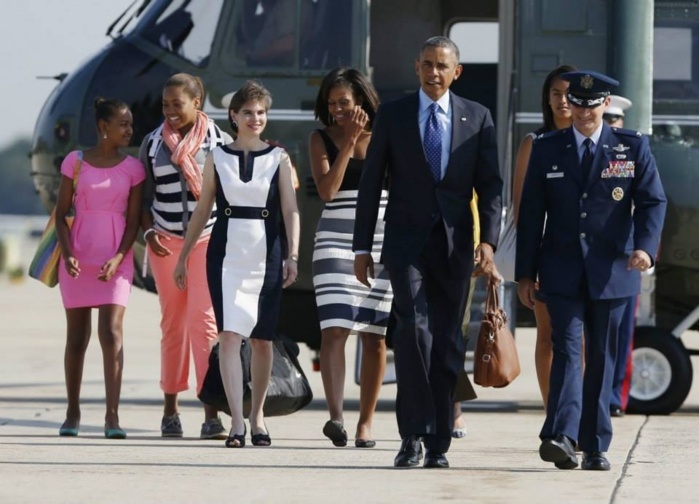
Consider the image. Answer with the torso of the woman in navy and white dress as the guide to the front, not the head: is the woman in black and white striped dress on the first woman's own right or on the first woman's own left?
on the first woman's own left

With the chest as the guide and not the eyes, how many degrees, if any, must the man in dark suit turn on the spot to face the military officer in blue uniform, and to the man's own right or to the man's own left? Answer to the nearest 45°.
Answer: approximately 90° to the man's own left

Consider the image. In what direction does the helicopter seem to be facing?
to the viewer's left

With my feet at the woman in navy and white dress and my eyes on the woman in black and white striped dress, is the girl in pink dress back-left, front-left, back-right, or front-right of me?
back-left

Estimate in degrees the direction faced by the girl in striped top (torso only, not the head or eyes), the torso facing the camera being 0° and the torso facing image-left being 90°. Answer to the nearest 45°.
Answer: approximately 0°

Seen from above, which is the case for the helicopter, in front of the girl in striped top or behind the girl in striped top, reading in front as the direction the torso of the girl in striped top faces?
behind

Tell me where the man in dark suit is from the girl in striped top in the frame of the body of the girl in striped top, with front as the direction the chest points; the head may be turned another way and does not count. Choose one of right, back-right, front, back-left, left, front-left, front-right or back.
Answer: front-left

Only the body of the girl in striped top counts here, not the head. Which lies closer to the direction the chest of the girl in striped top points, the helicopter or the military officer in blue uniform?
the military officer in blue uniform
